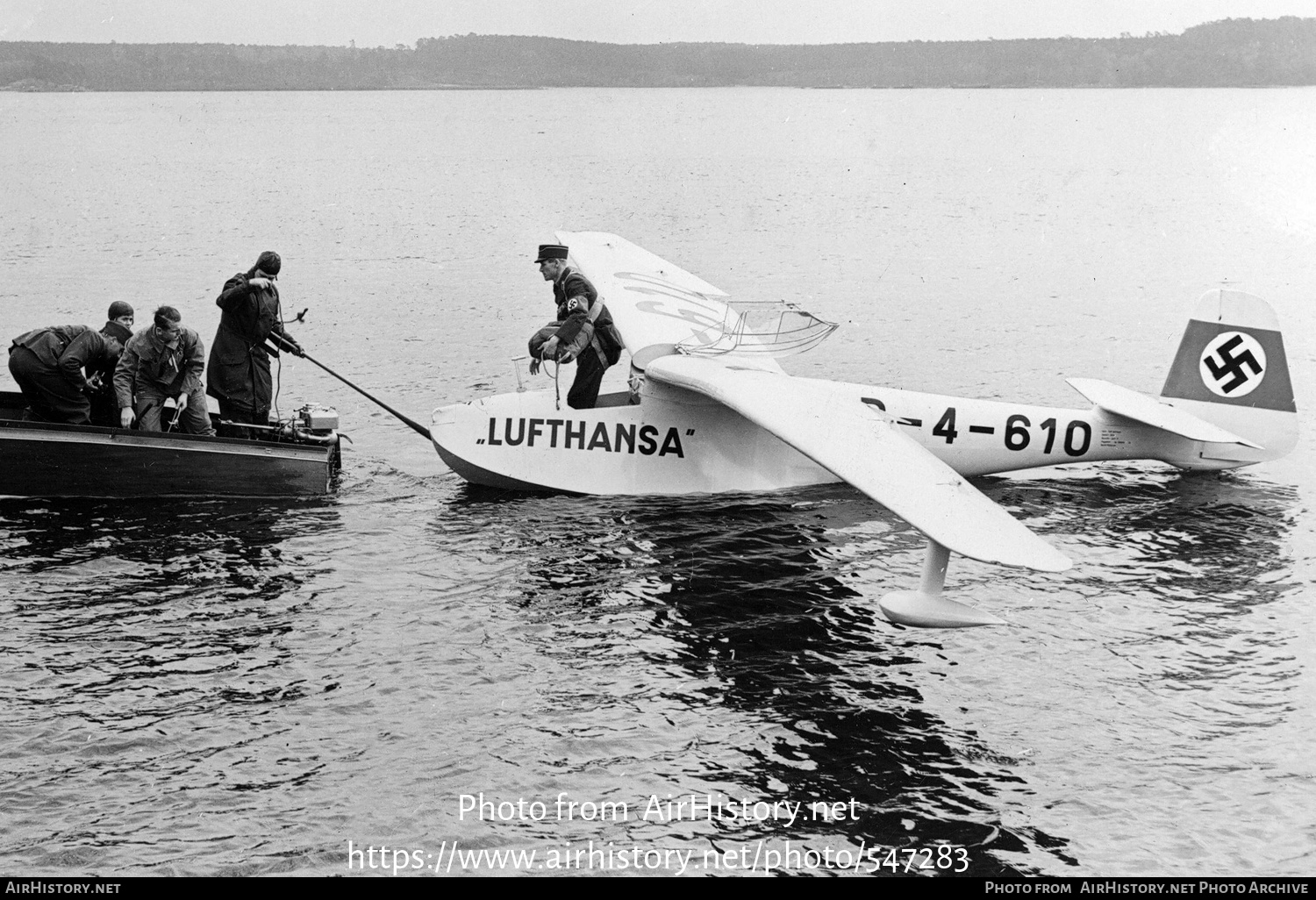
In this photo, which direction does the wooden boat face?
to the viewer's left

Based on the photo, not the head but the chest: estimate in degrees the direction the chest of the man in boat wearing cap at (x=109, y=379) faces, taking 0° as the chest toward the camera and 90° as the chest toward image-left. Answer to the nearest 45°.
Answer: approximately 315°

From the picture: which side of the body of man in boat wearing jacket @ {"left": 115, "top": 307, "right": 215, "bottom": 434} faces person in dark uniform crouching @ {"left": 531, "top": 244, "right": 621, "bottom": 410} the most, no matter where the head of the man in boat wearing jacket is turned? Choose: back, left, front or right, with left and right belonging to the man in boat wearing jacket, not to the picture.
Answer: left

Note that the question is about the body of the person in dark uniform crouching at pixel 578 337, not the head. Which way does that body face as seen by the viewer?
to the viewer's left

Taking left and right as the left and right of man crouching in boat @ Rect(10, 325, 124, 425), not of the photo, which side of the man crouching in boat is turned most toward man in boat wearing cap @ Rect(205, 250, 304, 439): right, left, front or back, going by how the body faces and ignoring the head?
front

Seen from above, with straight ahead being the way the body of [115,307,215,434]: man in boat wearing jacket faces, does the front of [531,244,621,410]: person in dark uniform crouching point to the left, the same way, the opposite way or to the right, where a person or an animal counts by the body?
to the right

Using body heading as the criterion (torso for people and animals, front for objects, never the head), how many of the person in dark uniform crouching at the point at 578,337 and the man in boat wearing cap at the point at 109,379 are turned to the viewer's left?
1

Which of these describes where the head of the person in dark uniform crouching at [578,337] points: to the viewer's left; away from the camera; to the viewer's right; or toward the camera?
to the viewer's left

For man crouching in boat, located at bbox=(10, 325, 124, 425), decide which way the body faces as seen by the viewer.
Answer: to the viewer's right

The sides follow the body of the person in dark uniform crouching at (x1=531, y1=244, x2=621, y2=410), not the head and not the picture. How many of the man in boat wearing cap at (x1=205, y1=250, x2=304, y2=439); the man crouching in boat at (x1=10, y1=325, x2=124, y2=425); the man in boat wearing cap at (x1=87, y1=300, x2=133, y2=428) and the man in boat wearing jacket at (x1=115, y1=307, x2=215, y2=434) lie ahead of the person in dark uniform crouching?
4

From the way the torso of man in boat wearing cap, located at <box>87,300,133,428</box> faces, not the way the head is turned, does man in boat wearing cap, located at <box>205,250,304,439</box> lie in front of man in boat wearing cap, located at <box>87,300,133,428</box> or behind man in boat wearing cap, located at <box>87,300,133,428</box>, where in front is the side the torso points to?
in front

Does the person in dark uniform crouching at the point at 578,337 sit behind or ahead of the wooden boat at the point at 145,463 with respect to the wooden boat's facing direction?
behind

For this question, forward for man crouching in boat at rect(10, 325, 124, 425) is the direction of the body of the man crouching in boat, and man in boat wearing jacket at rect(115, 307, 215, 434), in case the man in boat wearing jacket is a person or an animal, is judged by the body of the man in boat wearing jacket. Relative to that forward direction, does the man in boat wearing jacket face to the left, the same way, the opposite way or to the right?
to the right

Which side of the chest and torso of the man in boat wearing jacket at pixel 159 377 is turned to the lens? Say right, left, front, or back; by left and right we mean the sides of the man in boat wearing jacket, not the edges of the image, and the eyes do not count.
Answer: front

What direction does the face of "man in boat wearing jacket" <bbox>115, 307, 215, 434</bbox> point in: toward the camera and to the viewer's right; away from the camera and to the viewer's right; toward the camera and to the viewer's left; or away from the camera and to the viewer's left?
toward the camera and to the viewer's right

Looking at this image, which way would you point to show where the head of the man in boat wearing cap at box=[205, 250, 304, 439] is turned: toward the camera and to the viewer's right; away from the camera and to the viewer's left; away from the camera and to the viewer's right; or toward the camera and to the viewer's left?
toward the camera and to the viewer's right

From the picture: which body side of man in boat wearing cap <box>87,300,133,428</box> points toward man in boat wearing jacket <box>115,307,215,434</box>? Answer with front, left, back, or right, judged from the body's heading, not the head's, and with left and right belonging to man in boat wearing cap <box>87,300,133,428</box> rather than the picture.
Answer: front

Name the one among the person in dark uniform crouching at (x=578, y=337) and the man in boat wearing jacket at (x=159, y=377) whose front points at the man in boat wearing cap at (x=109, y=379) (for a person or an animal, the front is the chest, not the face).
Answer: the person in dark uniform crouching
